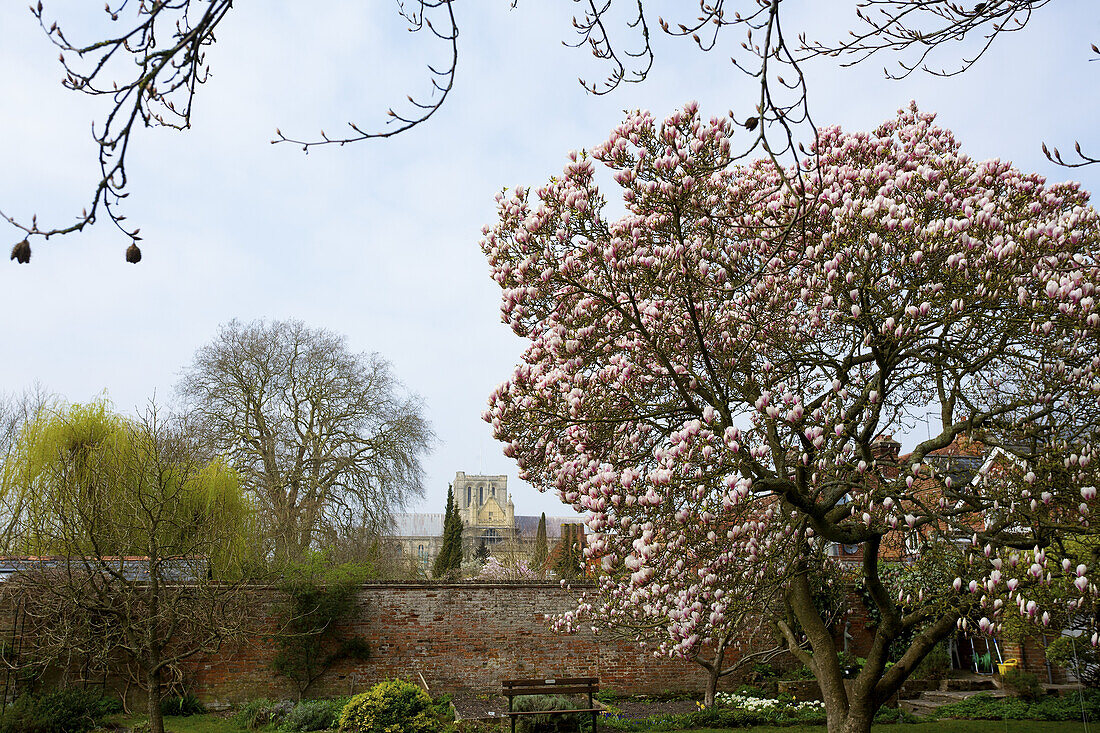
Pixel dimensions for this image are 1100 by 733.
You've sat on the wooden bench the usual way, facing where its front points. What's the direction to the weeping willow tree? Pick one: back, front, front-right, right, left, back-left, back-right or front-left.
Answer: right

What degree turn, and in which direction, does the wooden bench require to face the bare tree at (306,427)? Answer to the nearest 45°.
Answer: approximately 135° to its right

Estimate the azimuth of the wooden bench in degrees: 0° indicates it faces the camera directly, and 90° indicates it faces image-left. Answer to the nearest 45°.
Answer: approximately 0°

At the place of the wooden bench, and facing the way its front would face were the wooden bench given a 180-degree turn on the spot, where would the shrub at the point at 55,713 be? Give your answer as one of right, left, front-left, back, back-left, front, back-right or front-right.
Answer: left

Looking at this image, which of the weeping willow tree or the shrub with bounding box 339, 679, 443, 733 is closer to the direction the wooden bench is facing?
the shrub

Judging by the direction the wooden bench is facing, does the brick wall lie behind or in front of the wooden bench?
behind

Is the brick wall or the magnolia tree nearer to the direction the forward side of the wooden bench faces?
the magnolia tree
